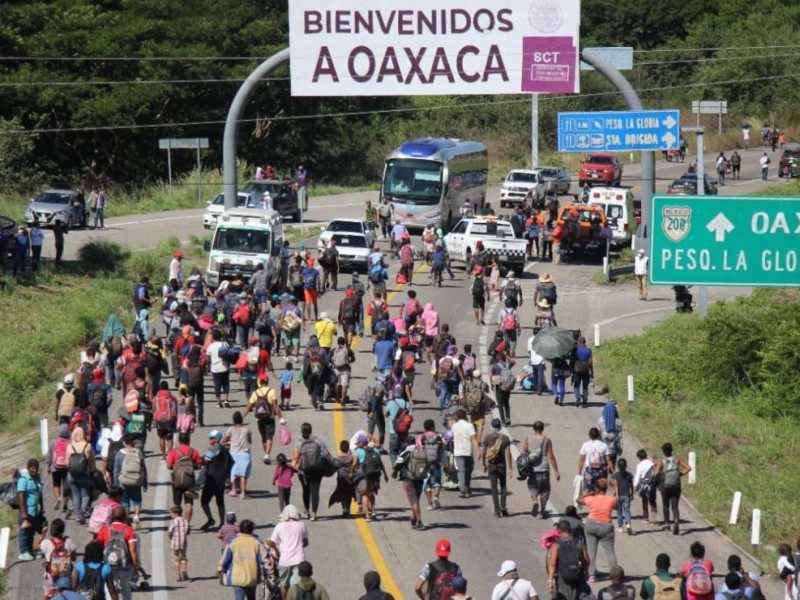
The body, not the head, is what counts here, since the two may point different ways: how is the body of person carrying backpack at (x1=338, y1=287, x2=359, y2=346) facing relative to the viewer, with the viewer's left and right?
facing away from the viewer

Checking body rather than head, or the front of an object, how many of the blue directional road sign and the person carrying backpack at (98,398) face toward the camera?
1

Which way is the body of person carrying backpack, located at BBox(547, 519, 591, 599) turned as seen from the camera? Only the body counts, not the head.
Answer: away from the camera

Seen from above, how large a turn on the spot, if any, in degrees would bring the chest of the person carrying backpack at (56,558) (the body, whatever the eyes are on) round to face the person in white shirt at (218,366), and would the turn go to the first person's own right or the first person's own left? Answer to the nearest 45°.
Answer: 0° — they already face them

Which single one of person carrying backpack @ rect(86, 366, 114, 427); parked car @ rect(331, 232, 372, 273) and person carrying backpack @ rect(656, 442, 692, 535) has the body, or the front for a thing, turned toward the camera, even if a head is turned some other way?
the parked car

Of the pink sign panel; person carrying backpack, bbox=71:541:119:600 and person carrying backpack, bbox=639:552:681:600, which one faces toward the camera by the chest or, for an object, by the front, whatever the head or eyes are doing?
the pink sign panel

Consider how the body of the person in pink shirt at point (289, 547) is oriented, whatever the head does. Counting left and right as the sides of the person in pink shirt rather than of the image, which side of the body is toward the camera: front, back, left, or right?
back

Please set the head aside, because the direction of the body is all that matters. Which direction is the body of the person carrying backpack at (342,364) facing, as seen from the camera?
away from the camera

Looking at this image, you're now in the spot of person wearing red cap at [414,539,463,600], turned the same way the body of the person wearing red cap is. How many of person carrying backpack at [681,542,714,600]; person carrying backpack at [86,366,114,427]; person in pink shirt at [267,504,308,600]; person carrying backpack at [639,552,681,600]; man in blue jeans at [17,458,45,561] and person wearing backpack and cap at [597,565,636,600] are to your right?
3

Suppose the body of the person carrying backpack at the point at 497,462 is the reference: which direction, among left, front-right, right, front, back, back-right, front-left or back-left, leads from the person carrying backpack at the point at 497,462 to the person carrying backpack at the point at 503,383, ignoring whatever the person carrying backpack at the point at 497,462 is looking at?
front

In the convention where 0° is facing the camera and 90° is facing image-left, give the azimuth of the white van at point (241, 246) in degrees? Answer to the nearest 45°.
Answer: approximately 0°

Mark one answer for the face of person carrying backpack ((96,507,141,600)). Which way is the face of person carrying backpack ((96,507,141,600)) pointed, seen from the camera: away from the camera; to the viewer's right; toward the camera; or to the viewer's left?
away from the camera

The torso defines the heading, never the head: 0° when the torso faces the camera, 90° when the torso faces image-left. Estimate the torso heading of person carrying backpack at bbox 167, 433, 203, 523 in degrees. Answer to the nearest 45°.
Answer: approximately 180°

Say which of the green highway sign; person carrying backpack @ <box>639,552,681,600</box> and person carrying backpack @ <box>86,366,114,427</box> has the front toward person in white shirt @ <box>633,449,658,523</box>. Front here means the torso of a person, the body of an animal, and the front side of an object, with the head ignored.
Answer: person carrying backpack @ <box>639,552,681,600</box>

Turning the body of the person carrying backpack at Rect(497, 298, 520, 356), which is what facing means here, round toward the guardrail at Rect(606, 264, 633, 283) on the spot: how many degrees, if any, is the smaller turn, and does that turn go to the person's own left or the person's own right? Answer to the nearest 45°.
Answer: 0° — they already face it

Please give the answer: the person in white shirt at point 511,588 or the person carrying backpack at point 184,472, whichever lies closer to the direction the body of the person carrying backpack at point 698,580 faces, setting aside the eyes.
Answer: the person carrying backpack

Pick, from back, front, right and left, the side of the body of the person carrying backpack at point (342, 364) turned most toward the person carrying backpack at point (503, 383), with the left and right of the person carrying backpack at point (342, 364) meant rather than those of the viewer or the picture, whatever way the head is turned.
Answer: right

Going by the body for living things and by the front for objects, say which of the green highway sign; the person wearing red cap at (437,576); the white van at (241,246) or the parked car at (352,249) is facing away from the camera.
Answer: the person wearing red cap

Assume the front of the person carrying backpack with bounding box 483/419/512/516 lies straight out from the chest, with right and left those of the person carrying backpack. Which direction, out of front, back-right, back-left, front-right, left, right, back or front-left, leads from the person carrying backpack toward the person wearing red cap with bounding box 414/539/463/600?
back

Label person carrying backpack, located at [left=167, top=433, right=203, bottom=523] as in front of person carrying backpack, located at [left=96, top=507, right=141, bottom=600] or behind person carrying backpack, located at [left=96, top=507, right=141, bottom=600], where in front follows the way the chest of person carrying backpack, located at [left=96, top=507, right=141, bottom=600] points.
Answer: in front
